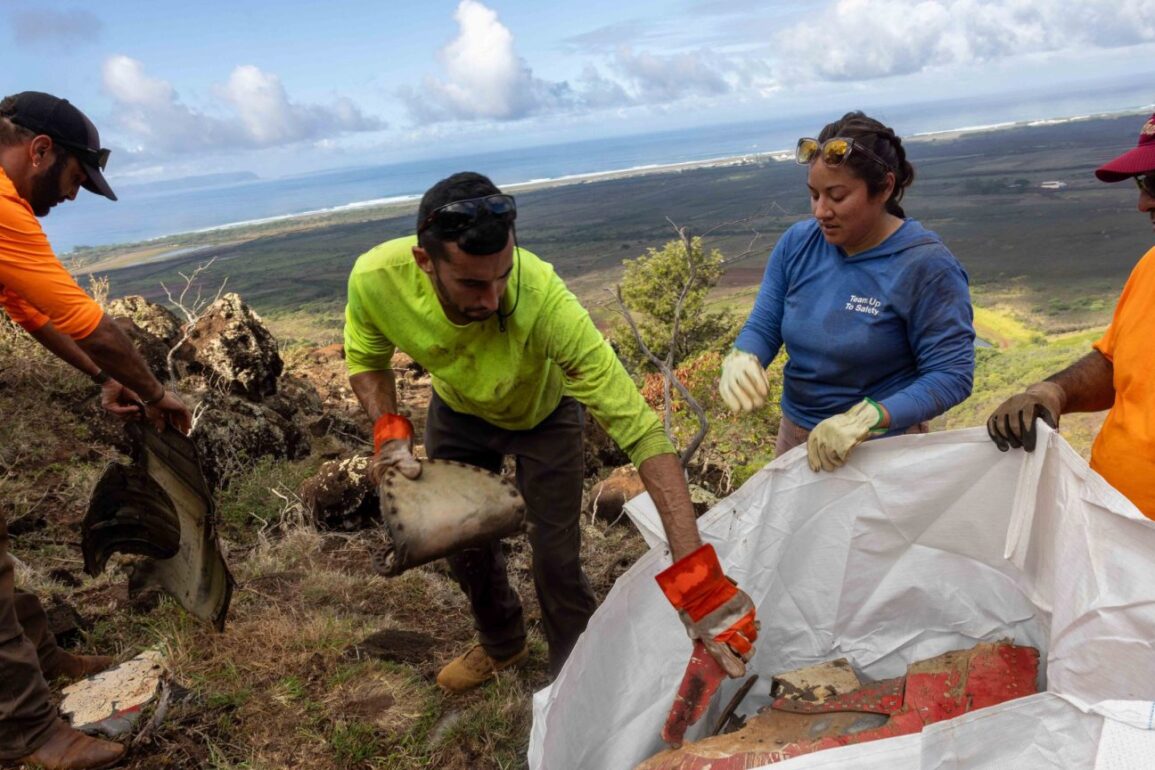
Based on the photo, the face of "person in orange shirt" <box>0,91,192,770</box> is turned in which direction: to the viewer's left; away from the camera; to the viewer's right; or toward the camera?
to the viewer's right

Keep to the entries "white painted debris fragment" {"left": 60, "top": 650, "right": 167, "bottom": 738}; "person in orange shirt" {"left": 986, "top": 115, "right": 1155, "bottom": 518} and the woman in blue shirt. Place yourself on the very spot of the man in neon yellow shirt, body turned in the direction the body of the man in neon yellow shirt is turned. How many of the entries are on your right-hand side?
1

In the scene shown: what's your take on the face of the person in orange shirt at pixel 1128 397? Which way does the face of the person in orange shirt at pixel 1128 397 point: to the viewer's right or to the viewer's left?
to the viewer's left

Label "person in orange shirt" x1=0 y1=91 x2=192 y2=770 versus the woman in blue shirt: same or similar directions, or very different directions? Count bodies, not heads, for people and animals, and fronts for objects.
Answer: very different directions

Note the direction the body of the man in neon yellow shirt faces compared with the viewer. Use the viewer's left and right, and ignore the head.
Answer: facing the viewer

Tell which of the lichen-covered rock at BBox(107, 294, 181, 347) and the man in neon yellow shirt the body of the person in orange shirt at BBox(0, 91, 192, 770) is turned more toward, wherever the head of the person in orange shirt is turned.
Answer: the man in neon yellow shirt

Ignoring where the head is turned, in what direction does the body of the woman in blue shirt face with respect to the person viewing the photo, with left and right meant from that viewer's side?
facing the viewer and to the left of the viewer

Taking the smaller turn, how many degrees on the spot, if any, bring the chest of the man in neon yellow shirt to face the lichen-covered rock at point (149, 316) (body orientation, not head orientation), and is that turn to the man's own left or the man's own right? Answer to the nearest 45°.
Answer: approximately 135° to the man's own right

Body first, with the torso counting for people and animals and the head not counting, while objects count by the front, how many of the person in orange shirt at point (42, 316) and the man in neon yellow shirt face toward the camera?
1

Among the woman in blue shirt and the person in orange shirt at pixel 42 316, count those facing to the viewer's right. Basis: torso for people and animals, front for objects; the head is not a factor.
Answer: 1

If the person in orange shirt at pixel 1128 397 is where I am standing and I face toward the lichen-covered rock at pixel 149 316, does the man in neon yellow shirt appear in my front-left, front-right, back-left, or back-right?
front-left

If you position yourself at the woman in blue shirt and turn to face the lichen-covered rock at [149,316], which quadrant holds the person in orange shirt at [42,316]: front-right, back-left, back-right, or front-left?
front-left

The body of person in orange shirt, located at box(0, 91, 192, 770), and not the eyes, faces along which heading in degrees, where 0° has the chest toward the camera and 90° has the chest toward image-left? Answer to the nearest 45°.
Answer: approximately 270°
